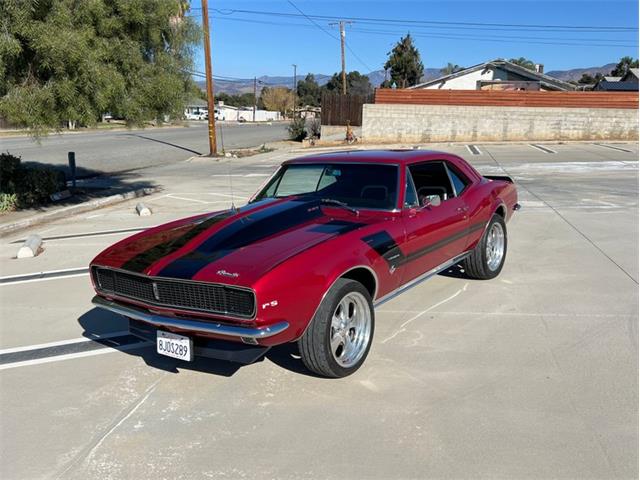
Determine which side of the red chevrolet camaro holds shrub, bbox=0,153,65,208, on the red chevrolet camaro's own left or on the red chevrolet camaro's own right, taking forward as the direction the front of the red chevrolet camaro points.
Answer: on the red chevrolet camaro's own right

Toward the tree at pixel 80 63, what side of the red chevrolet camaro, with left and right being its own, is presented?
right

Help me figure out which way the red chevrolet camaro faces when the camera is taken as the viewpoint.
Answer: facing the viewer and to the left of the viewer

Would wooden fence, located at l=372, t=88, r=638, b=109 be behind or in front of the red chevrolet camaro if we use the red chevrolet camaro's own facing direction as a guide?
behind

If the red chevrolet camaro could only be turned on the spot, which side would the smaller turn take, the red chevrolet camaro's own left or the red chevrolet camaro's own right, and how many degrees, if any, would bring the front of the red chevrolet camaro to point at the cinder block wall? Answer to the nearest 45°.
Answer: approximately 135° to the red chevrolet camaro's own right

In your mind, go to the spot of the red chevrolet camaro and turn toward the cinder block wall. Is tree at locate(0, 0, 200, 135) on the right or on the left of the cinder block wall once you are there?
left

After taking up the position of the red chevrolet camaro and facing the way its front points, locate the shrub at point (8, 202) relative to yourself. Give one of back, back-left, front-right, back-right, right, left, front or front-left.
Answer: right

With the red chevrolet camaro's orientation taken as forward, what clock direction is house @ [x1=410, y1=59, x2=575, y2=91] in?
The house is roughly at 5 o'clock from the red chevrolet camaro.

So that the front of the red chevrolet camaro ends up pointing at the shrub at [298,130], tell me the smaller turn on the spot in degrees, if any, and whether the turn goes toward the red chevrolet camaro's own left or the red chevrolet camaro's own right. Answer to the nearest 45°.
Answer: approximately 135° to the red chevrolet camaro's own right

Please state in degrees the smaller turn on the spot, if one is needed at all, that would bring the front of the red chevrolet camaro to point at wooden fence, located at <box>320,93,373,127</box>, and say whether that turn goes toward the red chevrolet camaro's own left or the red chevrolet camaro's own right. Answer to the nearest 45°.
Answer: approximately 135° to the red chevrolet camaro's own right
